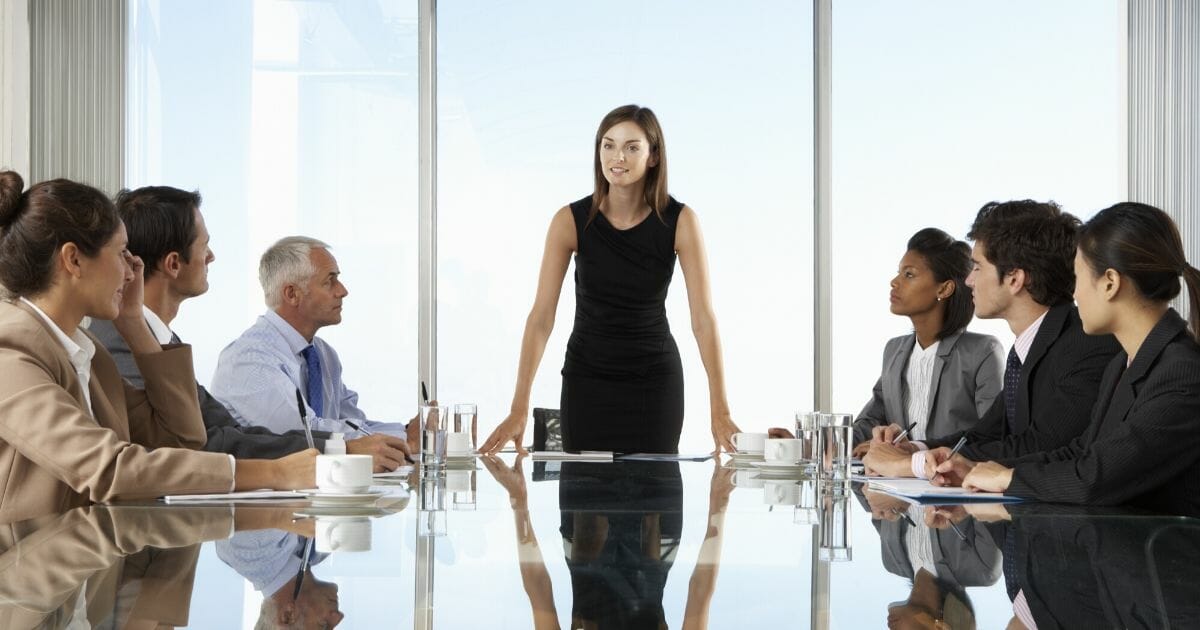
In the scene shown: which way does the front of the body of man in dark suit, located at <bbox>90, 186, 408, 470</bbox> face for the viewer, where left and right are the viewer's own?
facing to the right of the viewer

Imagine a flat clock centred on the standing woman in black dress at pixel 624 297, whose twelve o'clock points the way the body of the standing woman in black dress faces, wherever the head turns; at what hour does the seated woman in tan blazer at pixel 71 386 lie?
The seated woman in tan blazer is roughly at 1 o'clock from the standing woman in black dress.

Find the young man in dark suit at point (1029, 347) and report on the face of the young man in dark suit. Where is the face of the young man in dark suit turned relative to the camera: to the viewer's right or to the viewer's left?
to the viewer's left

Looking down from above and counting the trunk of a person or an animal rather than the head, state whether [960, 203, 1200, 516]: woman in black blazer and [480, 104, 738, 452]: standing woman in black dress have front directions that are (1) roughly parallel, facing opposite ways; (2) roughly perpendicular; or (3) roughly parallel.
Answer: roughly perpendicular

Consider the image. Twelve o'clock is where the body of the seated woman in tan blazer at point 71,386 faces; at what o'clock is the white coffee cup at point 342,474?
The white coffee cup is roughly at 1 o'clock from the seated woman in tan blazer.

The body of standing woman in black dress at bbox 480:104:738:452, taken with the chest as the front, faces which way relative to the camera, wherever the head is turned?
toward the camera

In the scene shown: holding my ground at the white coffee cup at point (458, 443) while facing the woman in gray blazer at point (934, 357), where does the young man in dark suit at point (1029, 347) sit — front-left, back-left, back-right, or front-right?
front-right

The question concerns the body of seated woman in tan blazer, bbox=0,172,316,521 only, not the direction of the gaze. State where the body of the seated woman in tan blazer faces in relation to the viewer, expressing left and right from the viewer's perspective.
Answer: facing to the right of the viewer

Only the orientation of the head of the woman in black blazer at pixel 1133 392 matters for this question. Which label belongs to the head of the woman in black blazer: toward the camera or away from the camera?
away from the camera

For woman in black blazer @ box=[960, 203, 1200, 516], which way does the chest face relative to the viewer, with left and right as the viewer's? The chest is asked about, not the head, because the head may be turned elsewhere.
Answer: facing to the left of the viewer

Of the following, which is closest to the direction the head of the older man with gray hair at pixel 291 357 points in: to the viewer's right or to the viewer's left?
to the viewer's right

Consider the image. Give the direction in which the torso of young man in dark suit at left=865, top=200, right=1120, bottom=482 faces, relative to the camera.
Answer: to the viewer's left

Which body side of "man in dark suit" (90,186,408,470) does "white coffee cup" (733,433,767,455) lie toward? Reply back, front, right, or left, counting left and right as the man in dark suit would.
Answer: front

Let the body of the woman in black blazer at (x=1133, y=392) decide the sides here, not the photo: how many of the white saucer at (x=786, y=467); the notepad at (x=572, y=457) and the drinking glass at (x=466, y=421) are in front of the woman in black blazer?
3

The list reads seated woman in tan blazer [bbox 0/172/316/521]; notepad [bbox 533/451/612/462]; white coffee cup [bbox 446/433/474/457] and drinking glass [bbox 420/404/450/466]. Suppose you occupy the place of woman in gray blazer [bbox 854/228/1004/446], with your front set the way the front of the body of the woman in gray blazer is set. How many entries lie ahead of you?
4
